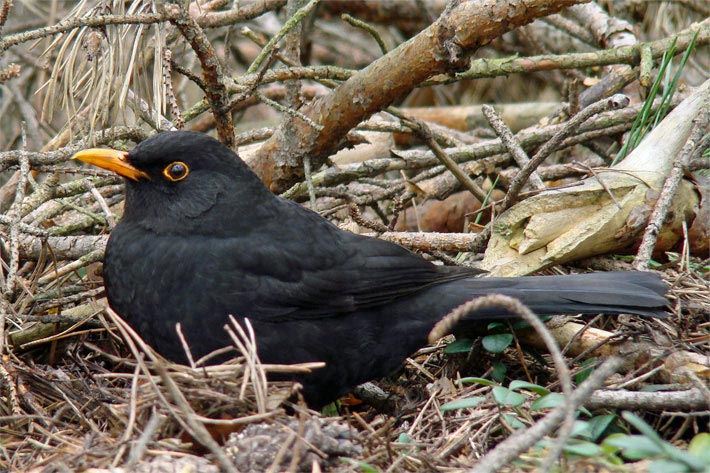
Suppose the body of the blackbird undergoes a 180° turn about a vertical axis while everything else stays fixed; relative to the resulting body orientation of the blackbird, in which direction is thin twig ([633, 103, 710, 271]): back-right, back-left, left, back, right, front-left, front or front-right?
front

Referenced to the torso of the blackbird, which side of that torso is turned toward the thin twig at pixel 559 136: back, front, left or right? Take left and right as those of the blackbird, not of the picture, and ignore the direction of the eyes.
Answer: back

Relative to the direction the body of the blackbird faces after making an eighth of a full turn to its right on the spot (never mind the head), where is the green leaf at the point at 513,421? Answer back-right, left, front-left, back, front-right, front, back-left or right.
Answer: back

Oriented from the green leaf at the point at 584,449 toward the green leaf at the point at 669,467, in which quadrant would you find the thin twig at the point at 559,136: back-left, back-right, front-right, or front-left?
back-left

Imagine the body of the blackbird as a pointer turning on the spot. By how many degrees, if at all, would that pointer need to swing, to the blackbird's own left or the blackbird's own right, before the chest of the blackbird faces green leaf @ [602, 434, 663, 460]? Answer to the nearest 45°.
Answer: approximately 135° to the blackbird's own left

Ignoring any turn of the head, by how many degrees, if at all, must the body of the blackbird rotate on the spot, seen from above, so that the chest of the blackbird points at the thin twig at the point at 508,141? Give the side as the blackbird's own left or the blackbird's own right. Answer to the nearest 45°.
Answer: approximately 135° to the blackbird's own right

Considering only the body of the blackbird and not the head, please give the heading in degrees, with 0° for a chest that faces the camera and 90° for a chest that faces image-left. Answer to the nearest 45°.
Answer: approximately 90°

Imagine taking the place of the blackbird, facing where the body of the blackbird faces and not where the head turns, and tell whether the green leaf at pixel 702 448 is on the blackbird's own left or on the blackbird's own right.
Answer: on the blackbird's own left

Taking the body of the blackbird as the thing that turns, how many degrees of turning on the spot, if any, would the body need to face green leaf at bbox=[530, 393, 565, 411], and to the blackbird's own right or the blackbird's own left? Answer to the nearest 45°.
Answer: approximately 135° to the blackbird's own left

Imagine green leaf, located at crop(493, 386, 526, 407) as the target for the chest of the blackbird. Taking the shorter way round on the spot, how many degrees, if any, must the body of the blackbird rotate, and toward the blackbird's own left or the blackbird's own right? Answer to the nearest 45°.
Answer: approximately 135° to the blackbird's own left
